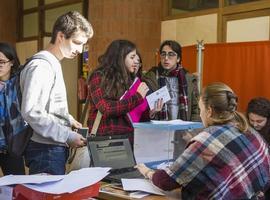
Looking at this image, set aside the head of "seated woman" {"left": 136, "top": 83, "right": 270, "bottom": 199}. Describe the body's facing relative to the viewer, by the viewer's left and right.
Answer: facing away from the viewer and to the left of the viewer

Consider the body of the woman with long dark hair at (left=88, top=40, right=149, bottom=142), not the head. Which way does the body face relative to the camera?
to the viewer's right

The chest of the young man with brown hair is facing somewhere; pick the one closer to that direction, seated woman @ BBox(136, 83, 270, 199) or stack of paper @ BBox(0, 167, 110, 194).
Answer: the seated woman

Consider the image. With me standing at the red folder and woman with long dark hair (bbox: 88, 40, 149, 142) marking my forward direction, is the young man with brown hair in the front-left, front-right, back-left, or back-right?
front-left

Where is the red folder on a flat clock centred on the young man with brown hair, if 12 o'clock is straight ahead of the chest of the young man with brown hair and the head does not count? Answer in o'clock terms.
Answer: The red folder is roughly at 3 o'clock from the young man with brown hair.

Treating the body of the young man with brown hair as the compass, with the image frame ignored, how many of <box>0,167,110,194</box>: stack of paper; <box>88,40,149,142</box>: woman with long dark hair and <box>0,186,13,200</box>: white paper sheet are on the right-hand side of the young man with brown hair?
2

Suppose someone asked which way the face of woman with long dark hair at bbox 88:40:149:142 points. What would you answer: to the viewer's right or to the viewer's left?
to the viewer's right

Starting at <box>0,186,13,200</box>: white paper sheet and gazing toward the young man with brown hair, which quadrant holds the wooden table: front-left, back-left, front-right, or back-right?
front-right

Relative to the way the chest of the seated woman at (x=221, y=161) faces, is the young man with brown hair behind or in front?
in front

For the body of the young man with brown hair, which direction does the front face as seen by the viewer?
to the viewer's right

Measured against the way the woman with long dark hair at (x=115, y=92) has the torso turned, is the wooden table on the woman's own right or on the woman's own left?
on the woman's own right

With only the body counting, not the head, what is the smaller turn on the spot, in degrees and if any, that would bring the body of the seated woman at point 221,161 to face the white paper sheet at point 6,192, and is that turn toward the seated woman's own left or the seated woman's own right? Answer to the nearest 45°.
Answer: approximately 90° to the seated woman's own left

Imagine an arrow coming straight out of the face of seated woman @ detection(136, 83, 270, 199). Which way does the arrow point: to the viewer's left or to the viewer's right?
to the viewer's left

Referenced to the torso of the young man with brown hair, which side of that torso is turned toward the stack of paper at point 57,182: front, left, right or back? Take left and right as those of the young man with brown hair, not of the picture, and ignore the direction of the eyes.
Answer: right

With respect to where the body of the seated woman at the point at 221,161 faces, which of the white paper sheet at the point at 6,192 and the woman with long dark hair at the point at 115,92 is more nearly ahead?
the woman with long dark hair

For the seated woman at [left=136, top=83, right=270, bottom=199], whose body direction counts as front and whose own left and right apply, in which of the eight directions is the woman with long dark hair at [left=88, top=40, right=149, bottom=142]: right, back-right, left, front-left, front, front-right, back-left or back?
front

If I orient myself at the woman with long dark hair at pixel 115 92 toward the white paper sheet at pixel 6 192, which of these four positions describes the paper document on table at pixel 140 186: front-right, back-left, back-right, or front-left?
front-left

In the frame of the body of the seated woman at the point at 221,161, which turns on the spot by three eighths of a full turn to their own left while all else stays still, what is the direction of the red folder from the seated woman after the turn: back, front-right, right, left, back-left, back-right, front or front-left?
front-right
